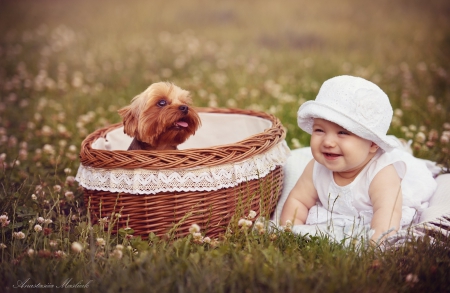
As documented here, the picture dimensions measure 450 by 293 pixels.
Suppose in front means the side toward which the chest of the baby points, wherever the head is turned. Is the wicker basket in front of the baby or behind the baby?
in front

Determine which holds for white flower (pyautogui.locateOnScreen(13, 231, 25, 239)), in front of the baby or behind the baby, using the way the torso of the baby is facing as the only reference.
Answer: in front

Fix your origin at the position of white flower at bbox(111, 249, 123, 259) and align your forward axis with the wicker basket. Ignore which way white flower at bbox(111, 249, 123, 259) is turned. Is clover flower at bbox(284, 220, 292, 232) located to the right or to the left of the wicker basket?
right
